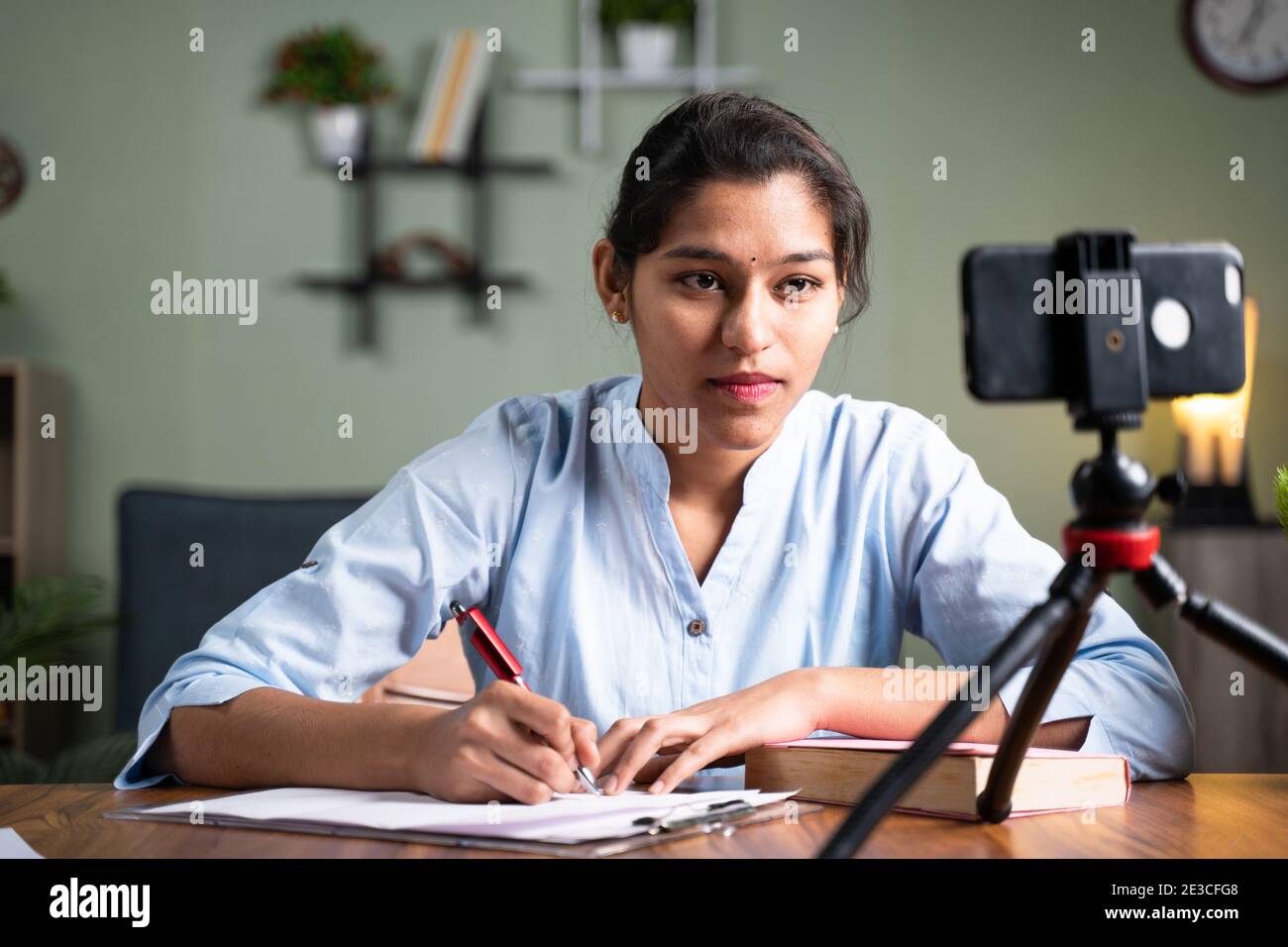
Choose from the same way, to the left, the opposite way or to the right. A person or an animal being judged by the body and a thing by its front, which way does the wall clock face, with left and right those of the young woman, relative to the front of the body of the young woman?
the same way

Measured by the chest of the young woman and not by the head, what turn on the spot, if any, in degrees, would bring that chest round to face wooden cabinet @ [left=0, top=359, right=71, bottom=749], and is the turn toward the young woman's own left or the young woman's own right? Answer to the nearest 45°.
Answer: approximately 135° to the young woman's own right

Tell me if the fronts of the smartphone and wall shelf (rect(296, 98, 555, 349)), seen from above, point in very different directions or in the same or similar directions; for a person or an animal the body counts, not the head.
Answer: very different directions

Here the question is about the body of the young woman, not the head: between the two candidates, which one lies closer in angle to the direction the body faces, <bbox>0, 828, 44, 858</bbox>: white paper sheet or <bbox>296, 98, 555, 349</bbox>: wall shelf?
the white paper sheet

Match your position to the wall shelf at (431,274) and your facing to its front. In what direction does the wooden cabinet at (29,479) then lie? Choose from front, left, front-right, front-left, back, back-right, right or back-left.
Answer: right

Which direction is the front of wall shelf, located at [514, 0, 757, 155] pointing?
toward the camera

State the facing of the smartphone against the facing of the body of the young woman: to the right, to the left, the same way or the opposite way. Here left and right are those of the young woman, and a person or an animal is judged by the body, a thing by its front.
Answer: the opposite way

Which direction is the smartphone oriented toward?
away from the camera

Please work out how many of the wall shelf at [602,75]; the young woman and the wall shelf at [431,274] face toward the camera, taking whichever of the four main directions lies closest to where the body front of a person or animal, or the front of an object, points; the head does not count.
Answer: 3

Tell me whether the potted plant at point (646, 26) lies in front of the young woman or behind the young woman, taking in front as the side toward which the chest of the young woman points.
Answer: behind

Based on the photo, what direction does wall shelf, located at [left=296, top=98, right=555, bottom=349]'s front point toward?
toward the camera

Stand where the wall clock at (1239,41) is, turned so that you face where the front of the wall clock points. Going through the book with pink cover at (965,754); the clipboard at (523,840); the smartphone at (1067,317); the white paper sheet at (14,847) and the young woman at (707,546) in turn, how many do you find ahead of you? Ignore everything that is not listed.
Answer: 5

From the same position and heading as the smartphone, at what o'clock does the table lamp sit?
The table lamp is roughly at 12 o'clock from the smartphone.

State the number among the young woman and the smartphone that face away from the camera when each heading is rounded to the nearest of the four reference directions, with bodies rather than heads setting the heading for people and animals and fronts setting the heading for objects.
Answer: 1
